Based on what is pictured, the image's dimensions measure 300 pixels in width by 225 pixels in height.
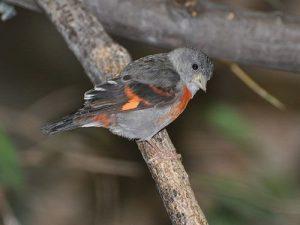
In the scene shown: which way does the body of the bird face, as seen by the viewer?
to the viewer's right

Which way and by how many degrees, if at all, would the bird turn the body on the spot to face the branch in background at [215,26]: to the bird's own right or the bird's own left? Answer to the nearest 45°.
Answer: approximately 45° to the bird's own left
